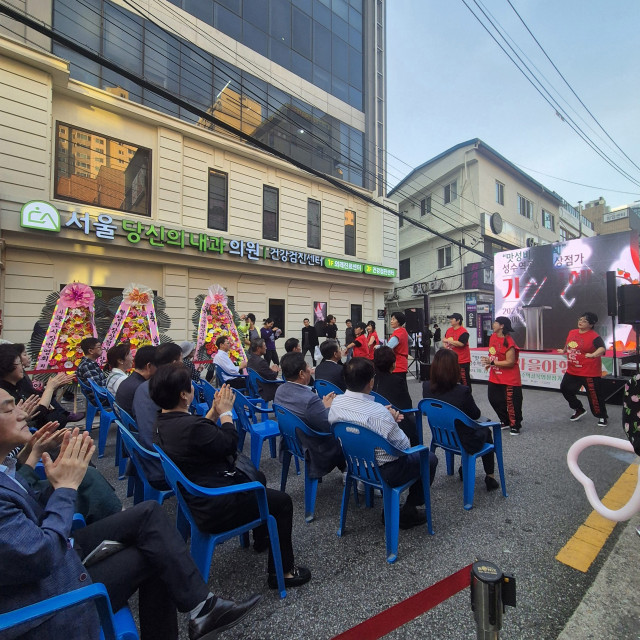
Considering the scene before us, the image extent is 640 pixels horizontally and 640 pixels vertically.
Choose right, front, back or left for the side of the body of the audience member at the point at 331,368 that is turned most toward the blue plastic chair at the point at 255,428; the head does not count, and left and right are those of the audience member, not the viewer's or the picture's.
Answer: back

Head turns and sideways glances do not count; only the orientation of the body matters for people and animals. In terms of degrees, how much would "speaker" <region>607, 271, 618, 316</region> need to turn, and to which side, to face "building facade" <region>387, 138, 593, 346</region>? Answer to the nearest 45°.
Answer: approximately 90° to its right

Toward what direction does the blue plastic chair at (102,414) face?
to the viewer's right

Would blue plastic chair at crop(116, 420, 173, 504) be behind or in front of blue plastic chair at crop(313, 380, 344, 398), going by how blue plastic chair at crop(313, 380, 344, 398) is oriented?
behind

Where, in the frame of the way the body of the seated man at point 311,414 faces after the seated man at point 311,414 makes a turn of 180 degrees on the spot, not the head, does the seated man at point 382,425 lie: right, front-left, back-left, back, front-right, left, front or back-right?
left

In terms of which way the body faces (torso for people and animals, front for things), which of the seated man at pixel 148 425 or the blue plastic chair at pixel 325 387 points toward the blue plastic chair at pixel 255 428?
the seated man

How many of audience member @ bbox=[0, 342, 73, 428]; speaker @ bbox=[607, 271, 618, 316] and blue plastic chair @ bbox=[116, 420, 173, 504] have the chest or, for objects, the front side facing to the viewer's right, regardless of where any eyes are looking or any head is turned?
2

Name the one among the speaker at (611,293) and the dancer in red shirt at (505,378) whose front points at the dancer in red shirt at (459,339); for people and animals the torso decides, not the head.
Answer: the speaker

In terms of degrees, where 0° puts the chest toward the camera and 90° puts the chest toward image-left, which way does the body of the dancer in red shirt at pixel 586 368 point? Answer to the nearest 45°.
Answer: approximately 45°

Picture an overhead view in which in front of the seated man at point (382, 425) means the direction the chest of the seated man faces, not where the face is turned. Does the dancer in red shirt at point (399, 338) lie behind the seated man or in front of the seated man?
in front

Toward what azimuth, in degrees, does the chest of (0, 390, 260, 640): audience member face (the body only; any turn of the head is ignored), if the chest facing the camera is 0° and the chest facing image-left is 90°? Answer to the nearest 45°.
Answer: approximately 270°

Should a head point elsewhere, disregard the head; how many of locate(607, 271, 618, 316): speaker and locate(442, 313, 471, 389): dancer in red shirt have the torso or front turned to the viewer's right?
0

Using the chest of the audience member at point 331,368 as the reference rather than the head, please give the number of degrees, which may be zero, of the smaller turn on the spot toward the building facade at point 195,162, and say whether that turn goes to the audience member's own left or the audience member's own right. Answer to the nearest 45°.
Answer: approximately 90° to the audience member's own left

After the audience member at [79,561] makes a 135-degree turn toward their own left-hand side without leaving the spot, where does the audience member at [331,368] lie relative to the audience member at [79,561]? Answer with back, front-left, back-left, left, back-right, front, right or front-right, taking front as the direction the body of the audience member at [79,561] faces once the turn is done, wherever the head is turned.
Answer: right

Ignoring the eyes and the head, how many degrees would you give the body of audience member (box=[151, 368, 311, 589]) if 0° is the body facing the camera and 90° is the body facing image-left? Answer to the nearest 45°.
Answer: approximately 225°

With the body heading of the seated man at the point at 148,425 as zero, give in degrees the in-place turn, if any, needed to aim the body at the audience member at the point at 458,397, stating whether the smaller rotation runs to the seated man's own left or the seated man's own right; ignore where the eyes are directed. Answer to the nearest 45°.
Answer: approximately 45° to the seated man's own right

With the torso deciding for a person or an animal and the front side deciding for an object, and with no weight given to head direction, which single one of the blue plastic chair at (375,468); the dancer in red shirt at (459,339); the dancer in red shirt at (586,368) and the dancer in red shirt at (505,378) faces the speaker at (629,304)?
the blue plastic chair

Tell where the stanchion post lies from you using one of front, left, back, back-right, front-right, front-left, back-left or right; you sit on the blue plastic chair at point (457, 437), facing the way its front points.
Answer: back-right

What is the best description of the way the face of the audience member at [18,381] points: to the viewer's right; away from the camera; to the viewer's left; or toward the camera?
to the viewer's right

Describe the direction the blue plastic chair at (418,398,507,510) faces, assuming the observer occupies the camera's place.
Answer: facing away from the viewer and to the right of the viewer
